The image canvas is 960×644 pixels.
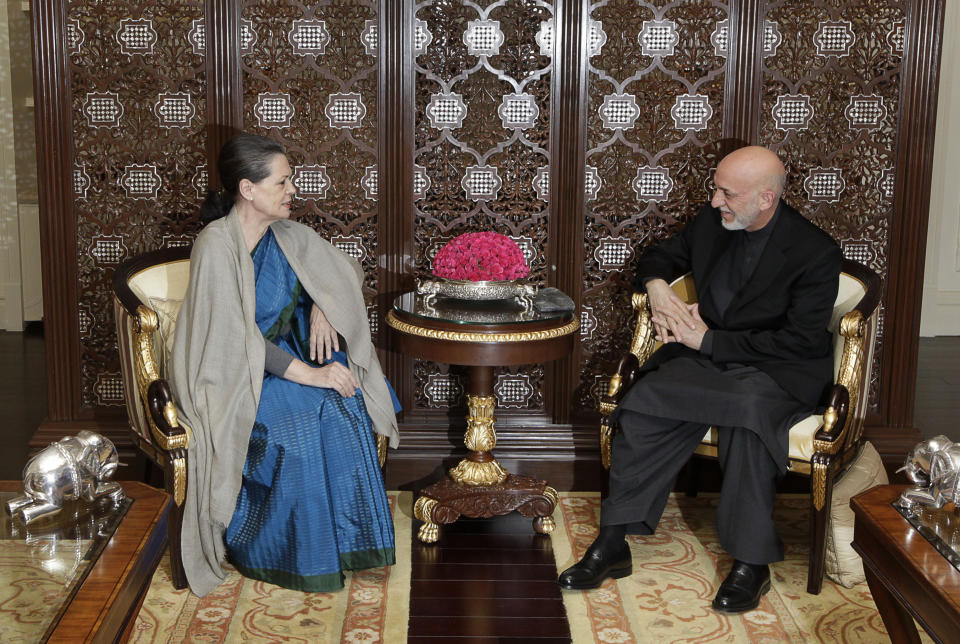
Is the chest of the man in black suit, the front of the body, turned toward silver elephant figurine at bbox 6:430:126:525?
yes

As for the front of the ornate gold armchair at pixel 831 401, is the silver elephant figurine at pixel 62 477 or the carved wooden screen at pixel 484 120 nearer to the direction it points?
the silver elephant figurine

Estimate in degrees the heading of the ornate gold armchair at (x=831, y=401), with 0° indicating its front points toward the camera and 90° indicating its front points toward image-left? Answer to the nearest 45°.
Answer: approximately 45°

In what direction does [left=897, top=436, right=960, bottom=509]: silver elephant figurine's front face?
to the viewer's left

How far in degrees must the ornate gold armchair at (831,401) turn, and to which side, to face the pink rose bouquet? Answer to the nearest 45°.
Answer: approximately 45° to its right

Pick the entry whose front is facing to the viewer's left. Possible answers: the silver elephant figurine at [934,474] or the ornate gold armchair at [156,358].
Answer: the silver elephant figurine

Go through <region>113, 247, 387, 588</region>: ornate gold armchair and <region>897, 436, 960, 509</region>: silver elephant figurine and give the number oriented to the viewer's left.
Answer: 1

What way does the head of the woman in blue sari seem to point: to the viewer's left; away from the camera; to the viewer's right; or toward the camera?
to the viewer's right

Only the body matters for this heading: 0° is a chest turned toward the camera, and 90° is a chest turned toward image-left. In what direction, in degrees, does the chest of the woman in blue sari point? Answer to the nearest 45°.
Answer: approximately 315°

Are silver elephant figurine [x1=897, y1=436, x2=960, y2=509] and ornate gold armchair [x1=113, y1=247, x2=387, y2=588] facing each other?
yes

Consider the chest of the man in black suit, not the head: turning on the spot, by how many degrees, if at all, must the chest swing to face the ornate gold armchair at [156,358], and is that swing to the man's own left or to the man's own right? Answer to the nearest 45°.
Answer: approximately 45° to the man's own right

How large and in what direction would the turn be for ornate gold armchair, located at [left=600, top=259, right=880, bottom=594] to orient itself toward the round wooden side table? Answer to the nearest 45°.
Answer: approximately 45° to its right

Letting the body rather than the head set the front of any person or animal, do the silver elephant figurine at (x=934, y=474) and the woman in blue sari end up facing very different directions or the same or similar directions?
very different directions

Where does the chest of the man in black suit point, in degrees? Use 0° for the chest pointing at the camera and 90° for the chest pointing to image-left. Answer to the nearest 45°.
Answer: approximately 45°
